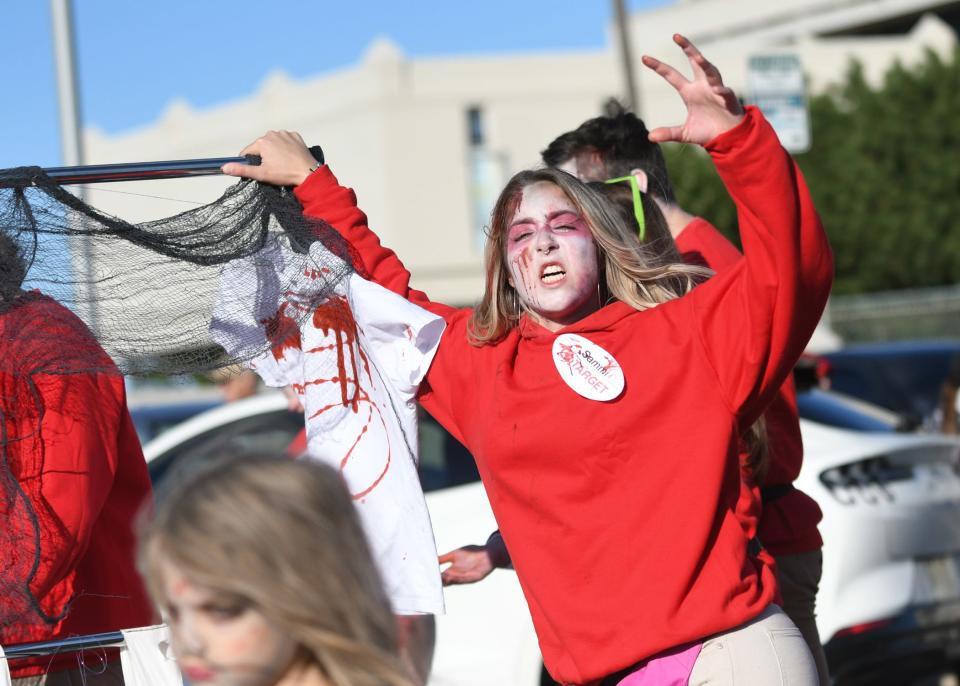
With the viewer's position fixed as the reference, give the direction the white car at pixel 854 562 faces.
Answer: facing away from the viewer and to the left of the viewer

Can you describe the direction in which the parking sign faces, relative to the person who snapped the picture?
facing the viewer

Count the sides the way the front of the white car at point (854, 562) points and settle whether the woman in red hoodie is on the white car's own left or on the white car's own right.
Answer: on the white car's own left

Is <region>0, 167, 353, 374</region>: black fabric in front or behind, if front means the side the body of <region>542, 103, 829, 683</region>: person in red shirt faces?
in front

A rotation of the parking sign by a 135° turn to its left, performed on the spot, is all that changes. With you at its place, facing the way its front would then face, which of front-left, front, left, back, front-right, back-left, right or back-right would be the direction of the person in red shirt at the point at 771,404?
back-right

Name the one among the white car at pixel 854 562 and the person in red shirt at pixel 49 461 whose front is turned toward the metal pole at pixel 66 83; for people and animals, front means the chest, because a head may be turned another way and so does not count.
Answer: the white car

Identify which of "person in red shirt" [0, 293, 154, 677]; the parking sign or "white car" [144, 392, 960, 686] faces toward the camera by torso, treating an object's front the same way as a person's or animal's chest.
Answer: the parking sign
